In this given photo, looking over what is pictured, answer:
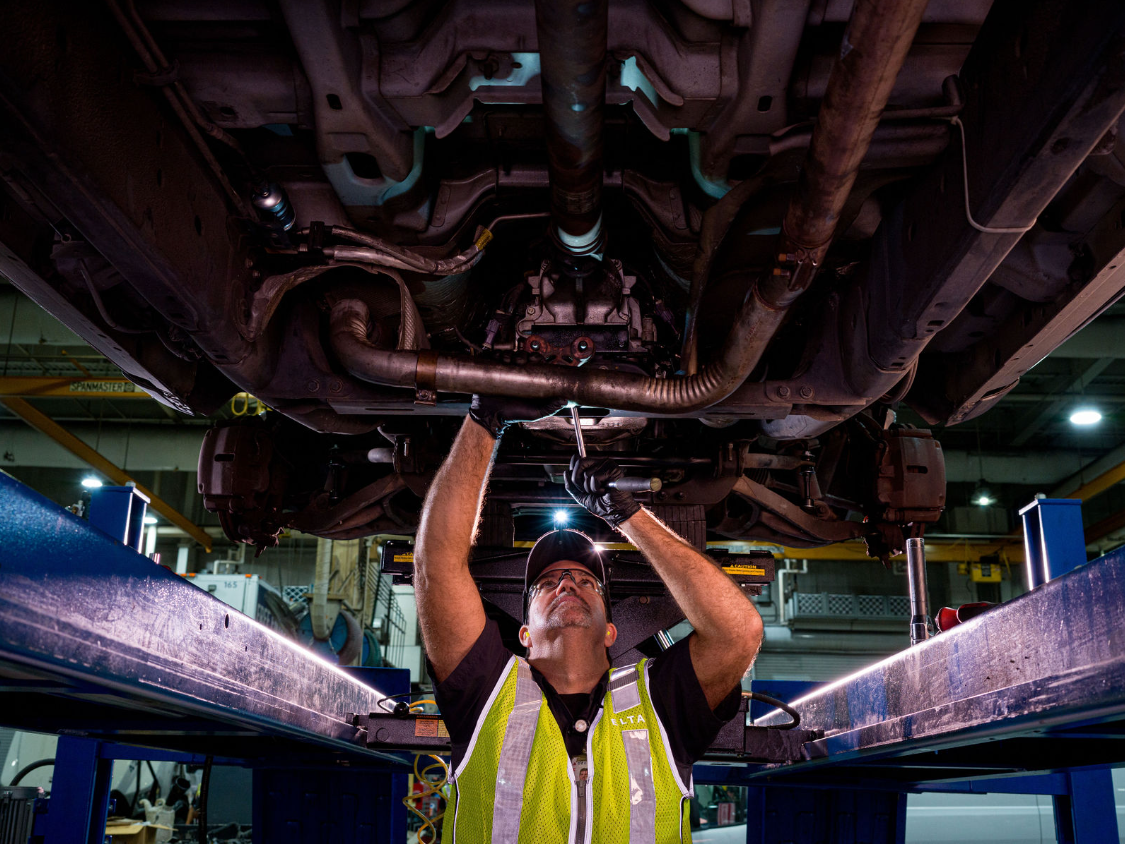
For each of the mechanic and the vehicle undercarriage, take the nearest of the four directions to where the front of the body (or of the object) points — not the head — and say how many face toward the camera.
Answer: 1

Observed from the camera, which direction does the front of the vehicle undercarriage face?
facing away from the viewer

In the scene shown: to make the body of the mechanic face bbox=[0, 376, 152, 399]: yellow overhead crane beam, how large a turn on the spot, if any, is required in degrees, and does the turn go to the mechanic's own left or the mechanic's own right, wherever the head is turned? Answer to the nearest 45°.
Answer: approximately 135° to the mechanic's own right

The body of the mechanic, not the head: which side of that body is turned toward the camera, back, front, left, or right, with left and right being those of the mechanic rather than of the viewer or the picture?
front

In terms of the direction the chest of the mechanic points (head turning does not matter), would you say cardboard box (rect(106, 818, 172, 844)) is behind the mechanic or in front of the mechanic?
behind

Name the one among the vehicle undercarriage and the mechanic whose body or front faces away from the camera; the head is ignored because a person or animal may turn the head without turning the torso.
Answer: the vehicle undercarriage
